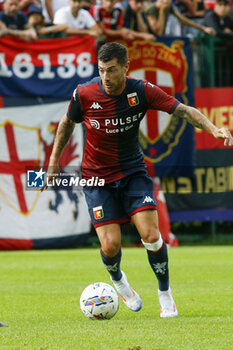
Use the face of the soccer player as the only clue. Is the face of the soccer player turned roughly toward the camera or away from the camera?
toward the camera

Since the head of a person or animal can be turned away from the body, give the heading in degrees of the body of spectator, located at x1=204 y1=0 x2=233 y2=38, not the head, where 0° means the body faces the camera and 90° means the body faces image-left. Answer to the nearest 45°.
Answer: approximately 0°

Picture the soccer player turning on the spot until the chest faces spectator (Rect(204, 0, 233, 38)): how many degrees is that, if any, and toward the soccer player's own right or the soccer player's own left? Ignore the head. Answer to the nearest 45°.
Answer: approximately 180°

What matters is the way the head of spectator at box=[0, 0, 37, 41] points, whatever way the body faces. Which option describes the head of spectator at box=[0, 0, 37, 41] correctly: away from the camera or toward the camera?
toward the camera

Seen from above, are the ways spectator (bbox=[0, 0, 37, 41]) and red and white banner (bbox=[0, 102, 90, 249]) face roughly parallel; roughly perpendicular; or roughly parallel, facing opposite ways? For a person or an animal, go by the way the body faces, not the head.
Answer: roughly parallel

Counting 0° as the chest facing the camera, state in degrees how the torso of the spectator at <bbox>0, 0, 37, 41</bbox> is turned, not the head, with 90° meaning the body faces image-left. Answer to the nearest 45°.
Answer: approximately 0°

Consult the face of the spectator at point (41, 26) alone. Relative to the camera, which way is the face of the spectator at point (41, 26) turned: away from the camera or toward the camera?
toward the camera

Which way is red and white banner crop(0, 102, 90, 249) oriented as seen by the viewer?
toward the camera

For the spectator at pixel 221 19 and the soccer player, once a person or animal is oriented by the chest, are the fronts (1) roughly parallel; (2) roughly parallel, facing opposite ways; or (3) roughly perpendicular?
roughly parallel

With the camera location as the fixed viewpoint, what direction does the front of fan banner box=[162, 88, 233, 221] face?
facing the viewer

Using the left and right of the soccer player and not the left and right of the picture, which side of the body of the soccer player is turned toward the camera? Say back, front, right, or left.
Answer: front

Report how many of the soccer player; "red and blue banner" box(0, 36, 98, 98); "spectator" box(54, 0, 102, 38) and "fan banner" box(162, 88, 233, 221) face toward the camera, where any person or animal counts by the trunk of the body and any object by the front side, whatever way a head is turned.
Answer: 4

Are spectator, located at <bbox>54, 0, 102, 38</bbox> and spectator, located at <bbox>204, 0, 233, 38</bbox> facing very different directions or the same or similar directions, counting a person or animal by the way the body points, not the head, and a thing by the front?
same or similar directions

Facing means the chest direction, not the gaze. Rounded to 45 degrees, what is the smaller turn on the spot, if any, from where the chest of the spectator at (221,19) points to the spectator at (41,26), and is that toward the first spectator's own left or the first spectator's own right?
approximately 45° to the first spectator's own right
